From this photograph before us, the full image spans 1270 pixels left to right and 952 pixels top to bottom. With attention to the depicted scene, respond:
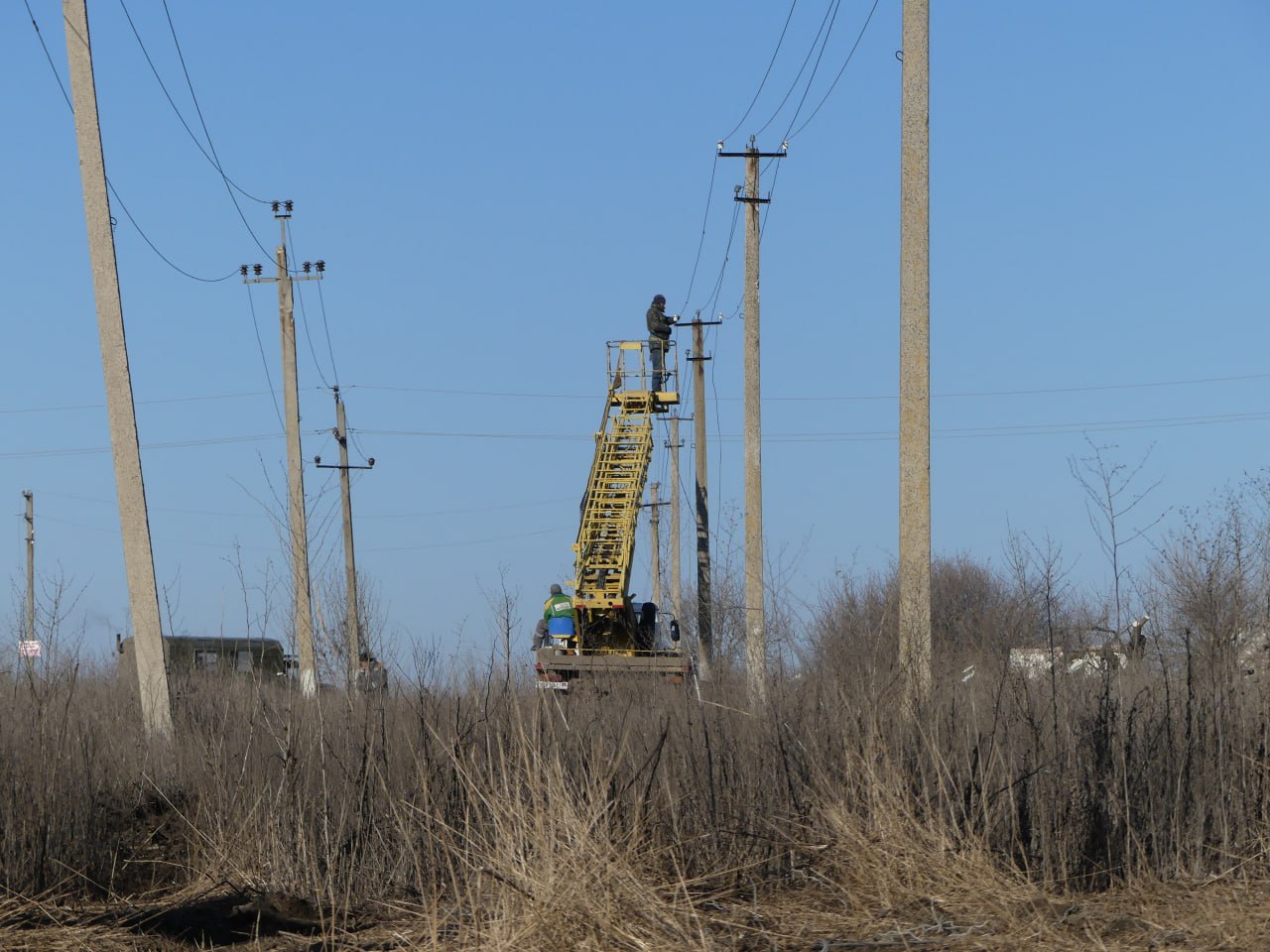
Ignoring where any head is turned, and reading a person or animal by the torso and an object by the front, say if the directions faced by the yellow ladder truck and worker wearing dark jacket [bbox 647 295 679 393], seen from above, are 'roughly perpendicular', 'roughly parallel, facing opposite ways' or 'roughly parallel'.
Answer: roughly perpendicular

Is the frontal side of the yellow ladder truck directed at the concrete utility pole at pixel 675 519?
yes

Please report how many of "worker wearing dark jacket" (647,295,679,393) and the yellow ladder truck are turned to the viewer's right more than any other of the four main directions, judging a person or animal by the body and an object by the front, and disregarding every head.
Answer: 1

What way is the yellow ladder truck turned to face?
away from the camera

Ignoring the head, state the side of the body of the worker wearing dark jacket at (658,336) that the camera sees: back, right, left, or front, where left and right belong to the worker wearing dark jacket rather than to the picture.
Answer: right

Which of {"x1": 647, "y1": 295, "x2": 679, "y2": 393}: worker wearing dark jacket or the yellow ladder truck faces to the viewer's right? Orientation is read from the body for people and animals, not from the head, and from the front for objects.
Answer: the worker wearing dark jacket

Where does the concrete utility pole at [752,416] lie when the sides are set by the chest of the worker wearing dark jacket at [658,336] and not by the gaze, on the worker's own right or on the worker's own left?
on the worker's own right

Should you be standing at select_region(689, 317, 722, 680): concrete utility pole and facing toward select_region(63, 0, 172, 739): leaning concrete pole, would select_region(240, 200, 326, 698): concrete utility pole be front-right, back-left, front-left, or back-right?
front-right

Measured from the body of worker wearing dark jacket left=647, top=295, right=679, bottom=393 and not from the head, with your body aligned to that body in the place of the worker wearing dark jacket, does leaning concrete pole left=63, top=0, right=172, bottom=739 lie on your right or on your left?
on your right
